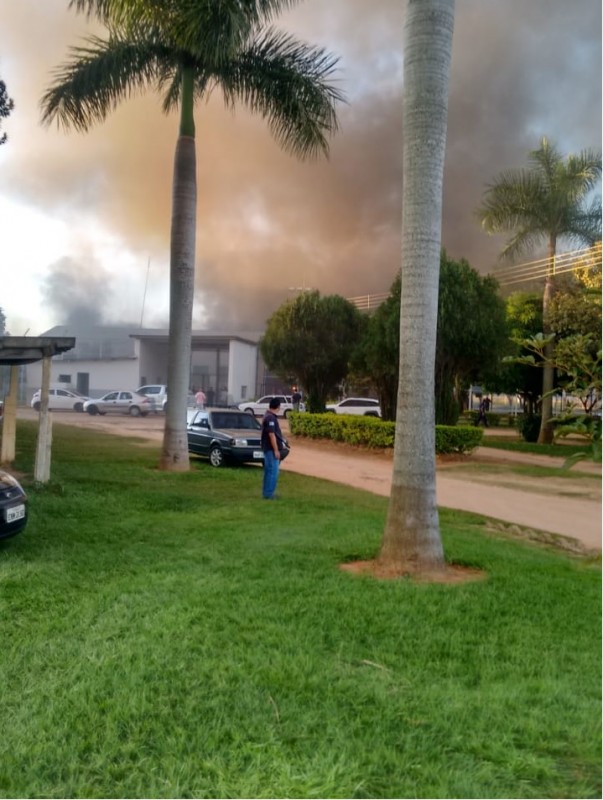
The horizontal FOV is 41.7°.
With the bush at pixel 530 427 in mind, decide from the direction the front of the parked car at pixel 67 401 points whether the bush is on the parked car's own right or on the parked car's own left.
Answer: on the parked car's own right

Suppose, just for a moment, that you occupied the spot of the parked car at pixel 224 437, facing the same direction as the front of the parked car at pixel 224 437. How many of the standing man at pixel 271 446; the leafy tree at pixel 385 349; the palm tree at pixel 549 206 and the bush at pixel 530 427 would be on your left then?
3

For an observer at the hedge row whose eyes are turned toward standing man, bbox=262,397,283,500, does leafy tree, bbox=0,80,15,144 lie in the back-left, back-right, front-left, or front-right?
front-right

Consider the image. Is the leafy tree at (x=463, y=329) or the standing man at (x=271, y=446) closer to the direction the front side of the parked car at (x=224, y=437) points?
the standing man

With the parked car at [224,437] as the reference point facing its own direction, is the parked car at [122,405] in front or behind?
behind

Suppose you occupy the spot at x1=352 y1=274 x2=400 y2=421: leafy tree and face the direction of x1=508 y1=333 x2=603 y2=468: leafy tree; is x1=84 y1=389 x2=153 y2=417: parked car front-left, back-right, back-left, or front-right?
back-right

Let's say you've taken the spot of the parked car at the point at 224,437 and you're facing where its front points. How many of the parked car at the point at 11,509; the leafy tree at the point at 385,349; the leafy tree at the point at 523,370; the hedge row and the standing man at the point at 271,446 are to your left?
3
